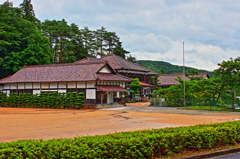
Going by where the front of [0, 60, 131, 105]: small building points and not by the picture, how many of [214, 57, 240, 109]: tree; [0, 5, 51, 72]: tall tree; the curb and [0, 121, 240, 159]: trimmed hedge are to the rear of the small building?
1

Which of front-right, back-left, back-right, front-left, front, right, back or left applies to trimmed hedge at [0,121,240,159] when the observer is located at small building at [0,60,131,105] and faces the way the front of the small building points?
front-right

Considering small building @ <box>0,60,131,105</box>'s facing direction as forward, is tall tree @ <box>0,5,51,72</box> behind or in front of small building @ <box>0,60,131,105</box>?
behind

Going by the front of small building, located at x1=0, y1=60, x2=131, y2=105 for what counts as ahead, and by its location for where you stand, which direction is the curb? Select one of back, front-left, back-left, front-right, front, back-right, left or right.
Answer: front-right

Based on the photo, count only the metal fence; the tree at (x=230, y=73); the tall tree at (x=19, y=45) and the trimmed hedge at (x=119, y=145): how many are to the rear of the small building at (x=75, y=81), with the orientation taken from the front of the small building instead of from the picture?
1

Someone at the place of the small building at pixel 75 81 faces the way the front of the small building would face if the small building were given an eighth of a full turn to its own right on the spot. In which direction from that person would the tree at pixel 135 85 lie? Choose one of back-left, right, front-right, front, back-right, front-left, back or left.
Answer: back-left

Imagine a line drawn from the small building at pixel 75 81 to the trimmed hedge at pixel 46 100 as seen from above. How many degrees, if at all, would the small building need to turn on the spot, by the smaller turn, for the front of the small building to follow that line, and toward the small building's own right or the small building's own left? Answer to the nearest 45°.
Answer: approximately 90° to the small building's own right

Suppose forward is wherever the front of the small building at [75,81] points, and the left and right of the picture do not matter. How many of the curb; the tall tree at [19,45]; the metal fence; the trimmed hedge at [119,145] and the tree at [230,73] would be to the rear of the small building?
1

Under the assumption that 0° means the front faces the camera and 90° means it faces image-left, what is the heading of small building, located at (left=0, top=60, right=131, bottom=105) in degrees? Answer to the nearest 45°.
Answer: approximately 315°
